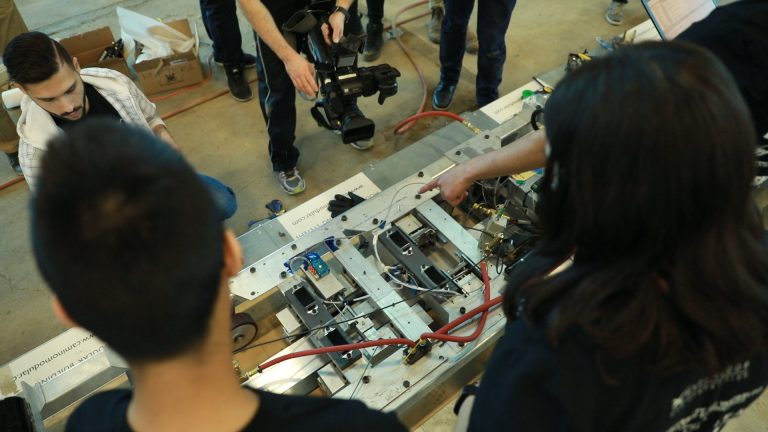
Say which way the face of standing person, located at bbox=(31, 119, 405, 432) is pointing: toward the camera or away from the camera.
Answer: away from the camera

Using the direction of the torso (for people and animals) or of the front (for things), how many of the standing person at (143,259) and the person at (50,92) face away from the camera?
1

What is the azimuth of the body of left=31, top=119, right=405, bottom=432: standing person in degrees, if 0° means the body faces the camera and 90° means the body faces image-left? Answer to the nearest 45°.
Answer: approximately 180°

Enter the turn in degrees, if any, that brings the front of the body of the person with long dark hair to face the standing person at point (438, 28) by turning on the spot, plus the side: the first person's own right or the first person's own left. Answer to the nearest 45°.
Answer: approximately 45° to the first person's own right

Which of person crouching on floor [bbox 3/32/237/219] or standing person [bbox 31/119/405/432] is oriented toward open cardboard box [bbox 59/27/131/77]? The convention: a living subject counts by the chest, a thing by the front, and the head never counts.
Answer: standing person [bbox 31/119/405/432]

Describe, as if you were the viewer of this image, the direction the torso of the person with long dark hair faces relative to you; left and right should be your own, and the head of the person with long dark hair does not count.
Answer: facing away from the viewer and to the left of the viewer

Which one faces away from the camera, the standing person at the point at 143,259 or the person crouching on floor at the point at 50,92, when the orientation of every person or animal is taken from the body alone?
the standing person at the point at 143,259

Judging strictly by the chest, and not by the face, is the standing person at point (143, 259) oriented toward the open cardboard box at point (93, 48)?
yes
